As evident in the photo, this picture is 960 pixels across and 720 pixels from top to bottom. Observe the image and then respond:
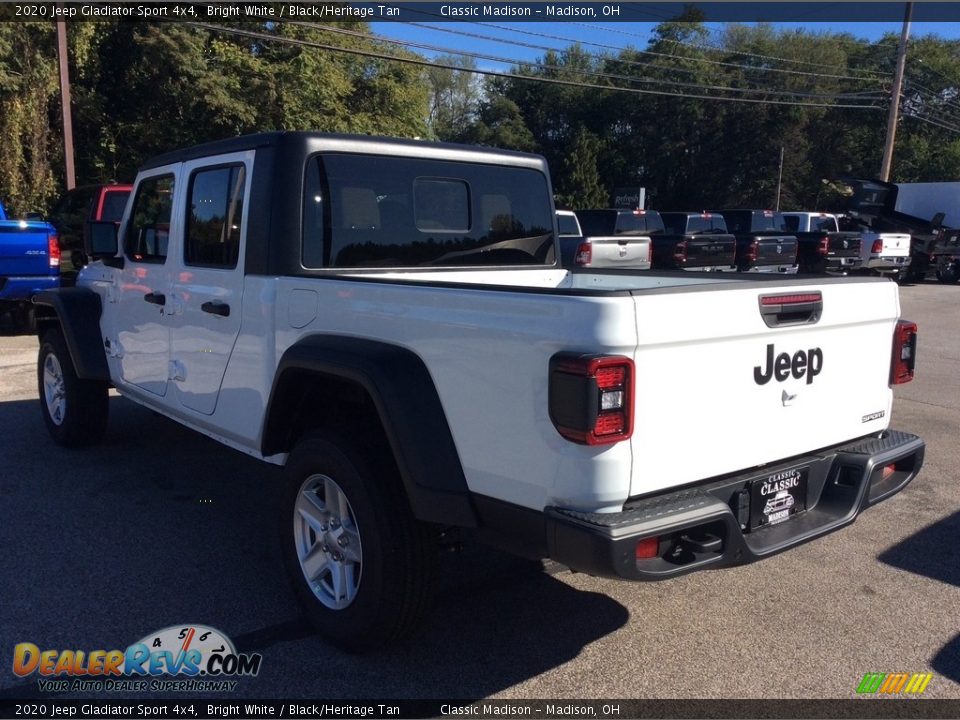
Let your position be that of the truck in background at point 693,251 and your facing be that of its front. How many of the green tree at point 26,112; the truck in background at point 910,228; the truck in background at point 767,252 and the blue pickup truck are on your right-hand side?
2

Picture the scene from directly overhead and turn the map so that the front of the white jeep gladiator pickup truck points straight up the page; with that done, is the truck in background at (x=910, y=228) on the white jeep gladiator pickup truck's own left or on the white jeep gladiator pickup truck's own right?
on the white jeep gladiator pickup truck's own right

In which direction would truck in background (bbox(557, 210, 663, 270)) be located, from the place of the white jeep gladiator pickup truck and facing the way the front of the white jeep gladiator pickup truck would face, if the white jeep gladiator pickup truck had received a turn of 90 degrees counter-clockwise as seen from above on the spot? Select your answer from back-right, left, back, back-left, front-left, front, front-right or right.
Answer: back-right

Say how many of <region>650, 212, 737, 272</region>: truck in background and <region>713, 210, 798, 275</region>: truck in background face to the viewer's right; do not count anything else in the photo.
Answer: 0

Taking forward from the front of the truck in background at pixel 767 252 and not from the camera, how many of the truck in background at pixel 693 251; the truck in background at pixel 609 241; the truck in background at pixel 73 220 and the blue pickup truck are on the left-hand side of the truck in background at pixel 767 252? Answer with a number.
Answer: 4

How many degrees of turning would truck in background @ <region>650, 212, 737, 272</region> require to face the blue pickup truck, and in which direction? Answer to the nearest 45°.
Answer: approximately 90° to its left

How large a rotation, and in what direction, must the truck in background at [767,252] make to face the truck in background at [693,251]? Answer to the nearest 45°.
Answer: approximately 90° to its left

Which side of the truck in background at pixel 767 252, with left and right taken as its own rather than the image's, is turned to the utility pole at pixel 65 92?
left

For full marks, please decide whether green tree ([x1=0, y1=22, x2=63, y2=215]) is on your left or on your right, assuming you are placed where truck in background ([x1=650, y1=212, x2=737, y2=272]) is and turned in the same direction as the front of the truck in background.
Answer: on your left

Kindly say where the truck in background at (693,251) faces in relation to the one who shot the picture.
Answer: facing away from the viewer and to the left of the viewer

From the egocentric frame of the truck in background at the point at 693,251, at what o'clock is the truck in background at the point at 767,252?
the truck in background at the point at 767,252 is roughly at 3 o'clock from the truck in background at the point at 693,251.

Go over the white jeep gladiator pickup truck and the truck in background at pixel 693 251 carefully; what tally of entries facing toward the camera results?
0
